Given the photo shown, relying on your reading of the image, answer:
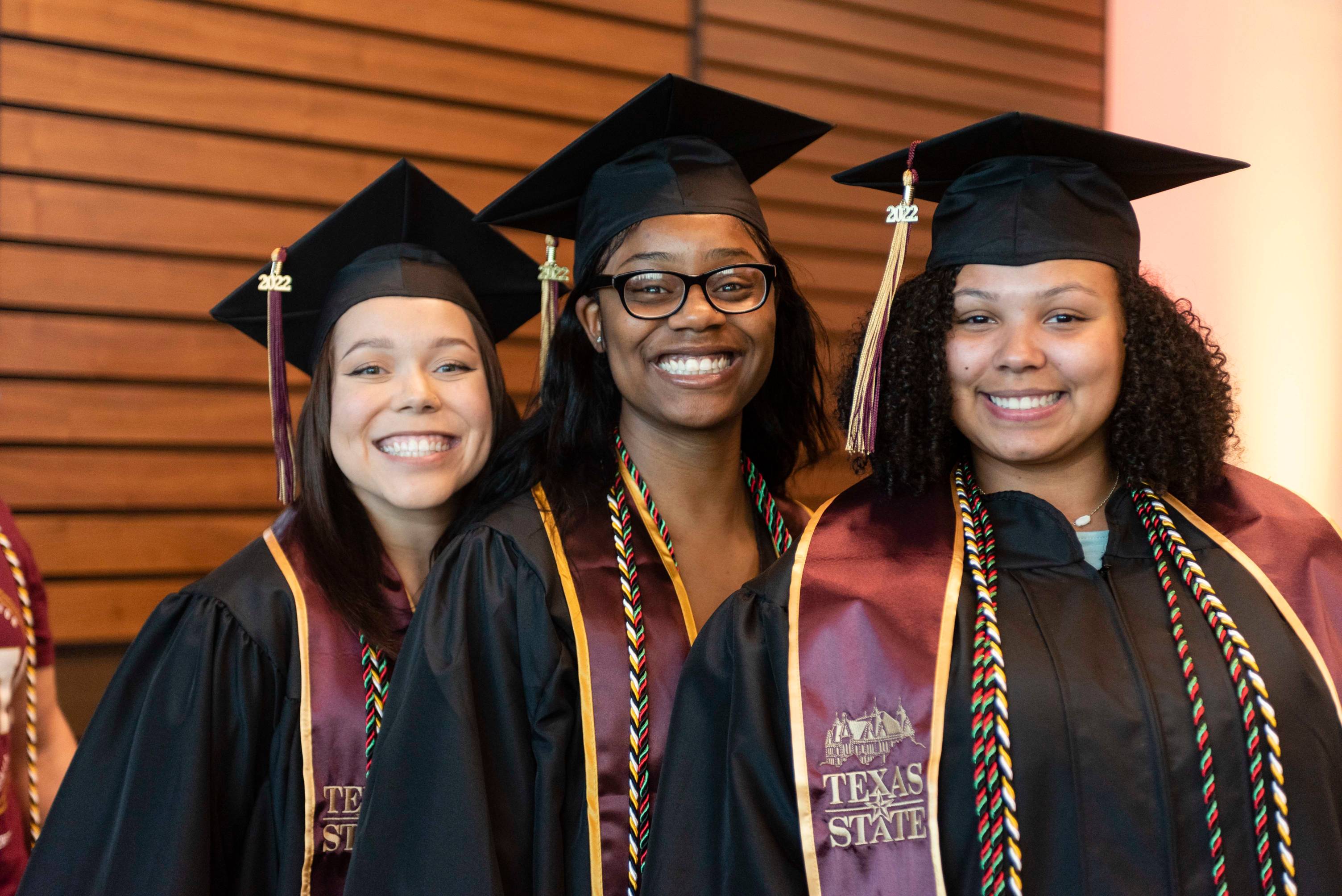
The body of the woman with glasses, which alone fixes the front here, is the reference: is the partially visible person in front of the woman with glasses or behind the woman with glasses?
behind

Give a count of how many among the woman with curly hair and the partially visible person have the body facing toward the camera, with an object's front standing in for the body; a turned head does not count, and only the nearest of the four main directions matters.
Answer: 2

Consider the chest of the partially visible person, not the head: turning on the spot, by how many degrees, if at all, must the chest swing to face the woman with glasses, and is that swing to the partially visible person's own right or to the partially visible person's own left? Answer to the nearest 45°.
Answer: approximately 45° to the partially visible person's own left

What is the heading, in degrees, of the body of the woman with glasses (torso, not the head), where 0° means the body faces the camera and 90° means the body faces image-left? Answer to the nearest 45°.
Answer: approximately 315°
